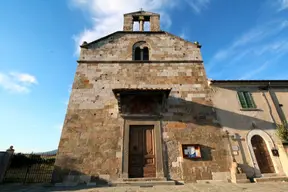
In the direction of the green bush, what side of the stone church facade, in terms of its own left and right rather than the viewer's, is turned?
left

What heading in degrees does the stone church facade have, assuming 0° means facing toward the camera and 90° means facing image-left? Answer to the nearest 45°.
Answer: approximately 0°

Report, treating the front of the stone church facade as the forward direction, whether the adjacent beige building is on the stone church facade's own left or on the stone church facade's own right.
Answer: on the stone church facade's own left
